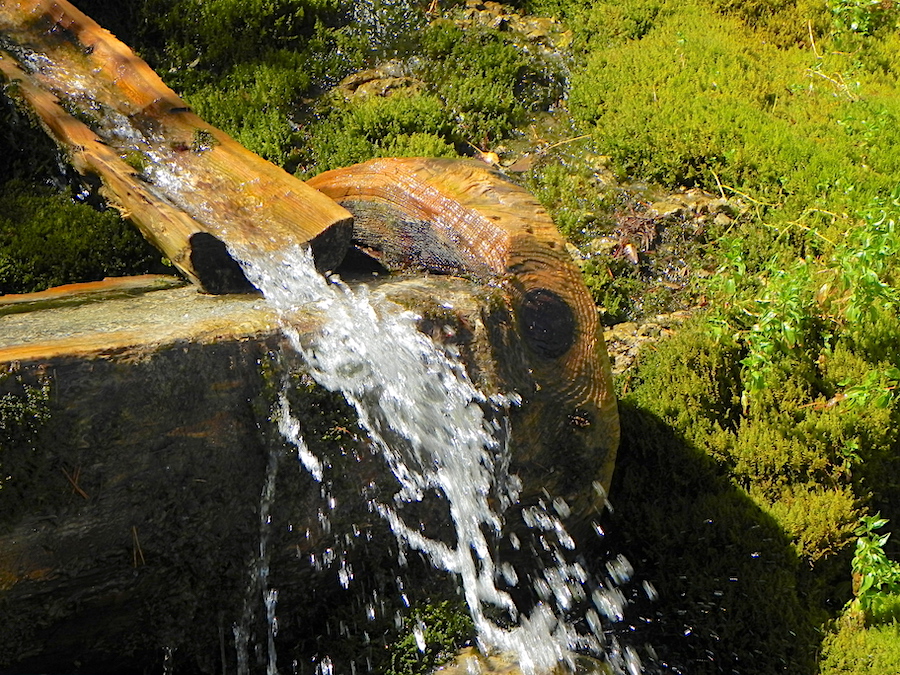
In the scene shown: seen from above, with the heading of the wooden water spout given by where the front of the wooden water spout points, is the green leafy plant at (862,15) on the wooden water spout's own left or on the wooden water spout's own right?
on the wooden water spout's own left

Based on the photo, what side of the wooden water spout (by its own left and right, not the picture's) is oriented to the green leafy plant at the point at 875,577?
front

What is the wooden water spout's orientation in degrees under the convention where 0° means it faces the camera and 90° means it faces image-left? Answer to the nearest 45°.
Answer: approximately 315°

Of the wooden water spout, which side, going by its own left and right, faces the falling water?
front
